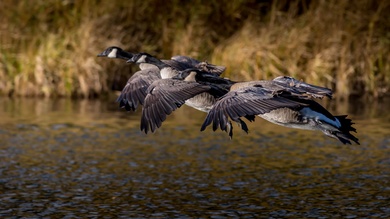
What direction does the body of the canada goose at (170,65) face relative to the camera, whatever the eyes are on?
to the viewer's left

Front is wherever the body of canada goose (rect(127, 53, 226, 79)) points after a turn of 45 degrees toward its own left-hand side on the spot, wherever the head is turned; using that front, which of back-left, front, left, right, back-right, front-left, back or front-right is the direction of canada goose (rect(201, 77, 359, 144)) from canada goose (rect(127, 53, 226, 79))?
left

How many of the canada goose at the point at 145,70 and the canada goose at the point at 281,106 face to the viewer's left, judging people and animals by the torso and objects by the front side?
2

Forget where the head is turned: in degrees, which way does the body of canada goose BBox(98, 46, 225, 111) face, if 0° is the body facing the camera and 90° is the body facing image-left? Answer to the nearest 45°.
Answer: approximately 90°

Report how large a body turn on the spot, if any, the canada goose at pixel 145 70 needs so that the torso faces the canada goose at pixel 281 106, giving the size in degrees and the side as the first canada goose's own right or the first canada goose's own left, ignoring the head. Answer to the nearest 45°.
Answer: approximately 135° to the first canada goose's own left

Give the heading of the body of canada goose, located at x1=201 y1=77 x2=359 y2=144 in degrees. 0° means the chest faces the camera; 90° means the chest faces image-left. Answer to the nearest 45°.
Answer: approximately 90°

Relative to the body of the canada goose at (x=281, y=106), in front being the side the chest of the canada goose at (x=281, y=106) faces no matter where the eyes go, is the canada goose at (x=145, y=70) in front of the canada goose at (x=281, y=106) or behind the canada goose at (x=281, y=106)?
in front
